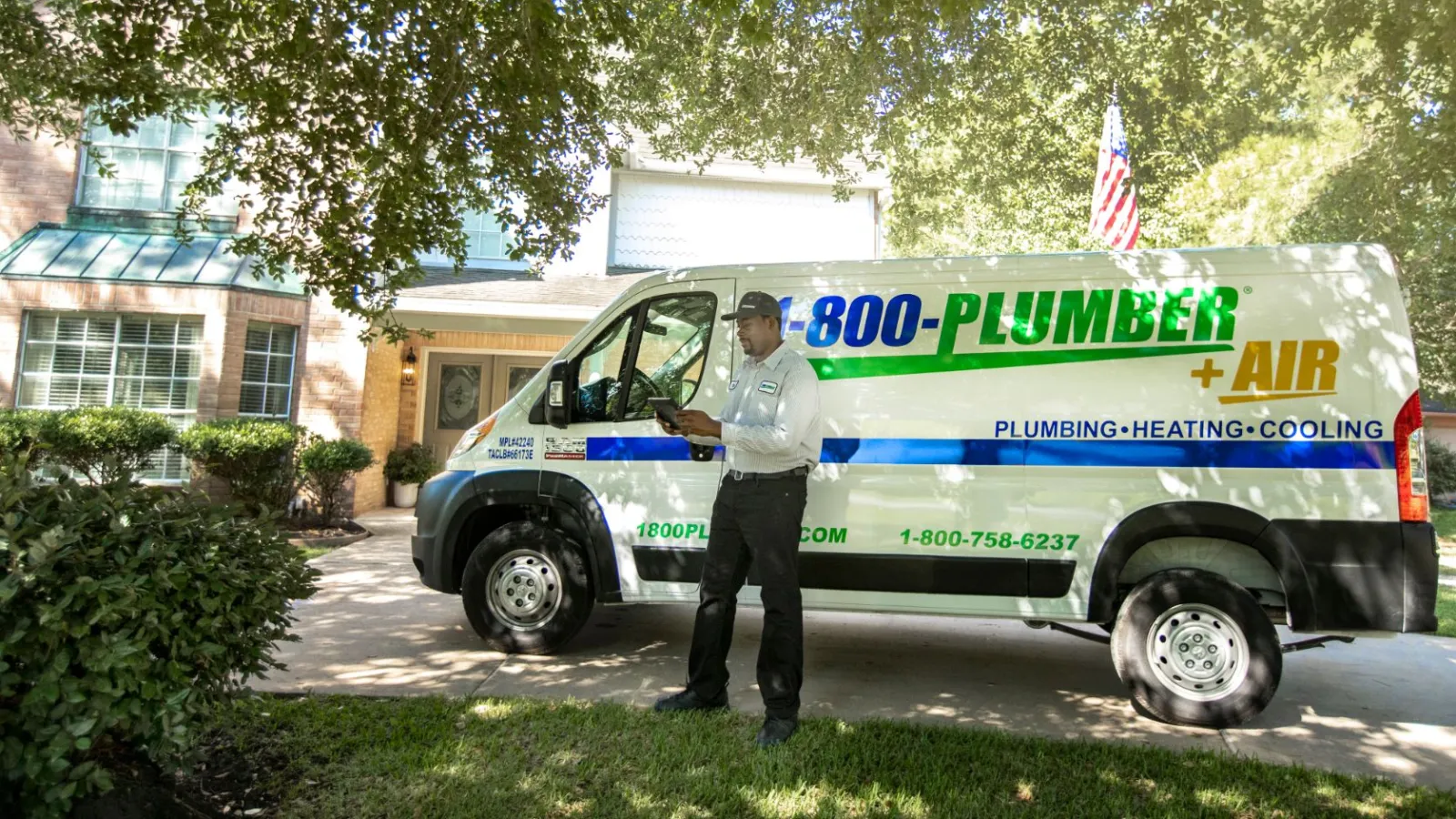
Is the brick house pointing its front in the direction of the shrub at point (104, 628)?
yes

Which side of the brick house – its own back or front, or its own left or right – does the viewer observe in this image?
front

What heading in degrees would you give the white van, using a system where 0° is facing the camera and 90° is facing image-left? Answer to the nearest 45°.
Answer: approximately 90°

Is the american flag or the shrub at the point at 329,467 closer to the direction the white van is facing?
the shrub

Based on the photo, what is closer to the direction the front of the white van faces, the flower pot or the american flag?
the flower pot

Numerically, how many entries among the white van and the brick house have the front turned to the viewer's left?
1

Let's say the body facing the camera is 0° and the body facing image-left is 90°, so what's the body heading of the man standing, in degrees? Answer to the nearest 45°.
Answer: approximately 45°

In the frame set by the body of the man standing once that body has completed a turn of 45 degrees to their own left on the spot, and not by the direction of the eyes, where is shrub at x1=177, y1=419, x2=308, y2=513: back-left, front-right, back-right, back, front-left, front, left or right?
back-right

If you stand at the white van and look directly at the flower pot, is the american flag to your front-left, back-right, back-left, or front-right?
front-right

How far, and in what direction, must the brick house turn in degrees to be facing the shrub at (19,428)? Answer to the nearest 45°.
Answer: approximately 45° to its right

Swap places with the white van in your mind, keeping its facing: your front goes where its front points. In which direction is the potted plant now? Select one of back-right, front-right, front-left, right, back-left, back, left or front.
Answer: front-right

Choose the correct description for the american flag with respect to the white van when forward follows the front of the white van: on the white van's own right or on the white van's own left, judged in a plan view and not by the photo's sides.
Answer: on the white van's own right
